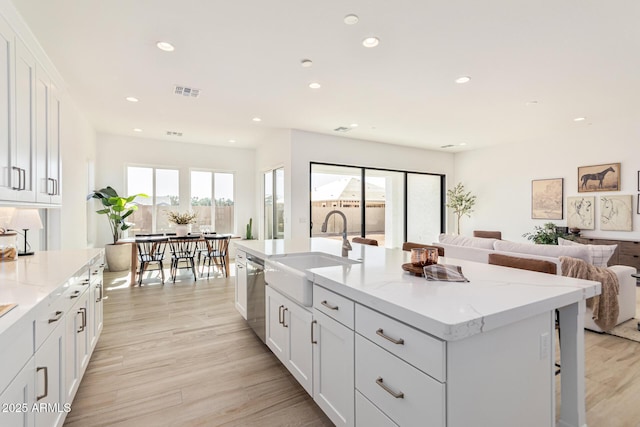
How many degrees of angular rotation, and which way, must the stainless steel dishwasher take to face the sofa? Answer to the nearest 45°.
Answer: approximately 180°

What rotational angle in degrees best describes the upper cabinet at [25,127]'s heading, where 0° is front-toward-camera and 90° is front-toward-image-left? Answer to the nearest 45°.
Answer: approximately 270°

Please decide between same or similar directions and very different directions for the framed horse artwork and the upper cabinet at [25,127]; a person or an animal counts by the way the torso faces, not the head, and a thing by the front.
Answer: very different directions

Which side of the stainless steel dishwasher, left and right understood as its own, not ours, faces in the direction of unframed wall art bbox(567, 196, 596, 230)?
back

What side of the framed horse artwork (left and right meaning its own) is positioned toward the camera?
front

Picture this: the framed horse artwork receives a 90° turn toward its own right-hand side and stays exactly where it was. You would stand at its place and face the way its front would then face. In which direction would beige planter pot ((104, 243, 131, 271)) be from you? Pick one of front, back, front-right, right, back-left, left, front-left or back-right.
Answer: front-left

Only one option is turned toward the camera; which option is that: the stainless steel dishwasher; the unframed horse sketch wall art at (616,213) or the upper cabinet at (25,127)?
the unframed horse sketch wall art

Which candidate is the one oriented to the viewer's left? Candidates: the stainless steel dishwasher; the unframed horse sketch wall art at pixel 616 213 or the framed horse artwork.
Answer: the stainless steel dishwasher

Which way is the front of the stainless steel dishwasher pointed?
to the viewer's left

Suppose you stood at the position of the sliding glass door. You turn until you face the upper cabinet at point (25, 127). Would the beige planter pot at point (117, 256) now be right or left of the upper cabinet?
right

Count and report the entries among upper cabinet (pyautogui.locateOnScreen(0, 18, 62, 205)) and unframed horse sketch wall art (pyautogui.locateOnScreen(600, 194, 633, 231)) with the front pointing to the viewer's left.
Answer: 0

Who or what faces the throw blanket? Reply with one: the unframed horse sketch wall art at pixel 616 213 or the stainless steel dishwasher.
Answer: the unframed horse sketch wall art

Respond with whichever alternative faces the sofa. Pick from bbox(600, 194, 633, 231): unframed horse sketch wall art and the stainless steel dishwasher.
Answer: the unframed horse sketch wall art

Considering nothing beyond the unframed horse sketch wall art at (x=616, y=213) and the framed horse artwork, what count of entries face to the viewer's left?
0

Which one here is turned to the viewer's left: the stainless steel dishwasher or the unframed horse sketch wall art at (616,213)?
the stainless steel dishwasher

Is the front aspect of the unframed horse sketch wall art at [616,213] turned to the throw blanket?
yes

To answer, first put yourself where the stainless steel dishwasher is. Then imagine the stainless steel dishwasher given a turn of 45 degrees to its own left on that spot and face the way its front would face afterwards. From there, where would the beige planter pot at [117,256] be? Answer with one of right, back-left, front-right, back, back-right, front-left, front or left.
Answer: right
